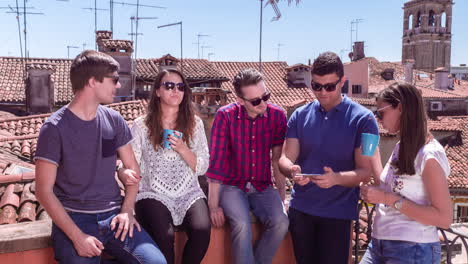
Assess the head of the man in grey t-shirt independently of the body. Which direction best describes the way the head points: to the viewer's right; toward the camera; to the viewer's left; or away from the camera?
to the viewer's right

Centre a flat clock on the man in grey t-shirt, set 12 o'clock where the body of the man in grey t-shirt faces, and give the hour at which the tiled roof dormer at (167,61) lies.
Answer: The tiled roof dormer is roughly at 8 o'clock from the man in grey t-shirt.

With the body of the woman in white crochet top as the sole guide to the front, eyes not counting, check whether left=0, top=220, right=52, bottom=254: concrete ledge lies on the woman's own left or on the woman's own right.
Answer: on the woman's own right

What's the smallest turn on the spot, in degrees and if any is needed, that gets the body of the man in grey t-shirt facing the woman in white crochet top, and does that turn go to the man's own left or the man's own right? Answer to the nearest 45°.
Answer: approximately 90° to the man's own left

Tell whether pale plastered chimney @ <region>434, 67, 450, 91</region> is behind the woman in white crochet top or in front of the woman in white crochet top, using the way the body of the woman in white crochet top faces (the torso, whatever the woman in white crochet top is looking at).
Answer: behind

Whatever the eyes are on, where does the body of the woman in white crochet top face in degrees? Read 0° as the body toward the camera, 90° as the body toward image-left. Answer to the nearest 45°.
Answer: approximately 0°

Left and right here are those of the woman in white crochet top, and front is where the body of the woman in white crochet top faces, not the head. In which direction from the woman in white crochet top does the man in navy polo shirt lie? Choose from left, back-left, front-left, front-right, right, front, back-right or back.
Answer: left
